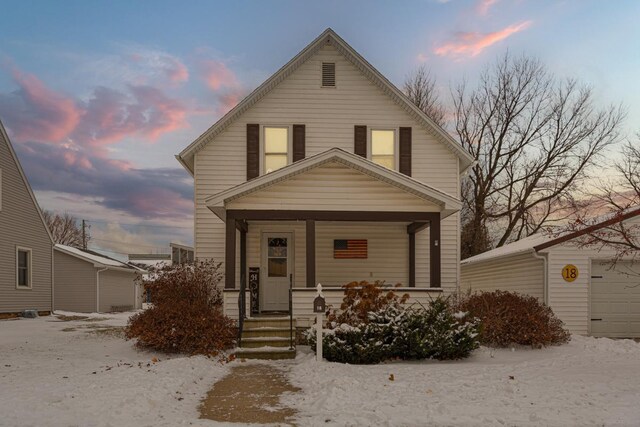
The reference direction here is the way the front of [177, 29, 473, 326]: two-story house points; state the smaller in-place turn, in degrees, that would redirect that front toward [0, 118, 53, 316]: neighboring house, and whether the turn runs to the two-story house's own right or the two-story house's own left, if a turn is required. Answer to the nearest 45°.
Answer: approximately 135° to the two-story house's own right

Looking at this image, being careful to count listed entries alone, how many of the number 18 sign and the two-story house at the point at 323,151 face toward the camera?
2

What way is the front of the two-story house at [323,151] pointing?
toward the camera

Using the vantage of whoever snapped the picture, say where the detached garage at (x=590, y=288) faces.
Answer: facing the viewer and to the right of the viewer

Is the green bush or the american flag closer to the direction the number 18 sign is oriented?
the green bush

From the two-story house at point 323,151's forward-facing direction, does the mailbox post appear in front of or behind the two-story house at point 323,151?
in front

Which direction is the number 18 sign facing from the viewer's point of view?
toward the camera

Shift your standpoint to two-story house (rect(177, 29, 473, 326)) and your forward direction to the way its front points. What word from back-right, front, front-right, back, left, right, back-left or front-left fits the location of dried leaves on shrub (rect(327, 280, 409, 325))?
front

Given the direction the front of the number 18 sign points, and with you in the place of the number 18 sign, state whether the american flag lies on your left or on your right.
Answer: on your right

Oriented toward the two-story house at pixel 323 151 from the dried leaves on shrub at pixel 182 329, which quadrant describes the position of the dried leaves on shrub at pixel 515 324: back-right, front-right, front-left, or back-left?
front-right
